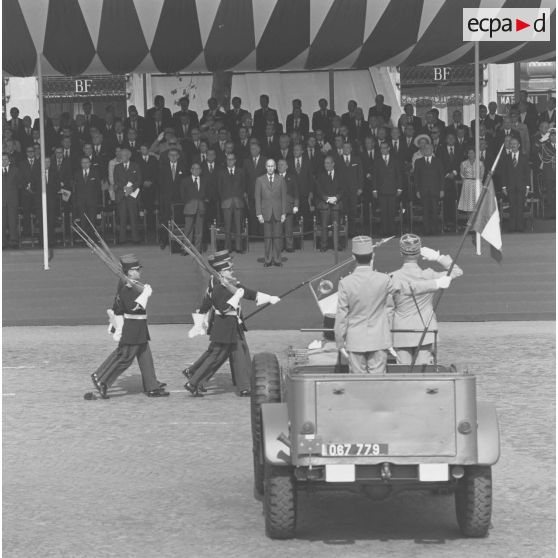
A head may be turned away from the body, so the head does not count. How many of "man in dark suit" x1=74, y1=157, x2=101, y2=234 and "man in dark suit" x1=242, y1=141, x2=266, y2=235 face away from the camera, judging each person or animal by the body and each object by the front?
0

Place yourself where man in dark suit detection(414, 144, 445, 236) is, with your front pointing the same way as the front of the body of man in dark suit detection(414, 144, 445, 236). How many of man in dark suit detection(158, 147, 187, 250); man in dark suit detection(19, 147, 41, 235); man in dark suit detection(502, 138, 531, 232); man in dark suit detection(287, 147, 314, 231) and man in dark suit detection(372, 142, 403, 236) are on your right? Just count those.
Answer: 4

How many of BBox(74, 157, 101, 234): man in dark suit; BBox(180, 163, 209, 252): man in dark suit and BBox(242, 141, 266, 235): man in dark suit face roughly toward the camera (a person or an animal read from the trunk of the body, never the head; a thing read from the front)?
3

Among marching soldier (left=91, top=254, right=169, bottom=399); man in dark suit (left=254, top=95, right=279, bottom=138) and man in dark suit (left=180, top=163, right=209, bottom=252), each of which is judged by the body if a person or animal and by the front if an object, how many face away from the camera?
0

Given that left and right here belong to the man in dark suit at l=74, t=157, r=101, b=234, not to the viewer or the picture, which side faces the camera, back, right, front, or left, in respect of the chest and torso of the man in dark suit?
front

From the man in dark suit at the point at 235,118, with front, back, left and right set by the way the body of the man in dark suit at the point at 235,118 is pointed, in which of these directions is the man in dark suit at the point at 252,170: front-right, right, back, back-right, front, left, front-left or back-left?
front

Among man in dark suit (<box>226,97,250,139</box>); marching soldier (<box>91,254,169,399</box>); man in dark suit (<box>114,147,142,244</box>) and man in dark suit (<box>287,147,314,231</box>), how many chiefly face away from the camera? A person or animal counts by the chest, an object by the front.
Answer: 0

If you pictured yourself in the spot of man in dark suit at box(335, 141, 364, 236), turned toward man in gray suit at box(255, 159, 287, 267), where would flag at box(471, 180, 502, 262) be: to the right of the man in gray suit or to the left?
left

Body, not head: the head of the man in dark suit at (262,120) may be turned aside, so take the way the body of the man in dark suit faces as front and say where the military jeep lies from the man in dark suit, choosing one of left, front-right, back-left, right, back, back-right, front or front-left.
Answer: front

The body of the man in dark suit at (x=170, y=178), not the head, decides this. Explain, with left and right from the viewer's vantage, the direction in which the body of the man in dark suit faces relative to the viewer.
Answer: facing the viewer

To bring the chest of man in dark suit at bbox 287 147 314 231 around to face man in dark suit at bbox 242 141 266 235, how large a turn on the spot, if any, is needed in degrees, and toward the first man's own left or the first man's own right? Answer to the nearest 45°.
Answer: approximately 90° to the first man's own right

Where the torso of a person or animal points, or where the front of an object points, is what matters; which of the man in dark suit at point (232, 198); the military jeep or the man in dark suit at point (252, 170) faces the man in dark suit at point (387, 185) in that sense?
the military jeep

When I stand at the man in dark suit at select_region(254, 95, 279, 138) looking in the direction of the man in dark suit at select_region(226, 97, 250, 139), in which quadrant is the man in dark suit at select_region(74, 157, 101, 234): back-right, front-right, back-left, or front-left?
front-left

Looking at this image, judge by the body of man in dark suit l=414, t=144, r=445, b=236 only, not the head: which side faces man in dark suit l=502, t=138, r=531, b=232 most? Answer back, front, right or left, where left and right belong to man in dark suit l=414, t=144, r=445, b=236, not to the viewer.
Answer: left

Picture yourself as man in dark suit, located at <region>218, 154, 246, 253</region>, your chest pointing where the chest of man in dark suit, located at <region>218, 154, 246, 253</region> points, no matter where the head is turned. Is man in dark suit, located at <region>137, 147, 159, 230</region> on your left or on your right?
on your right

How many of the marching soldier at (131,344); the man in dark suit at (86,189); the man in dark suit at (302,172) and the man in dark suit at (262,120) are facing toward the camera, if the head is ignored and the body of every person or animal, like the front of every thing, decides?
3

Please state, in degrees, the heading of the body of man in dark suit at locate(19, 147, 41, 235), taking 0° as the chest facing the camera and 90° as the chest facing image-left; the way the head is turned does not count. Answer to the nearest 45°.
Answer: approximately 0°

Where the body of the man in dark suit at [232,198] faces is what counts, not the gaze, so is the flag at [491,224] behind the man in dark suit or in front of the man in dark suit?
in front
